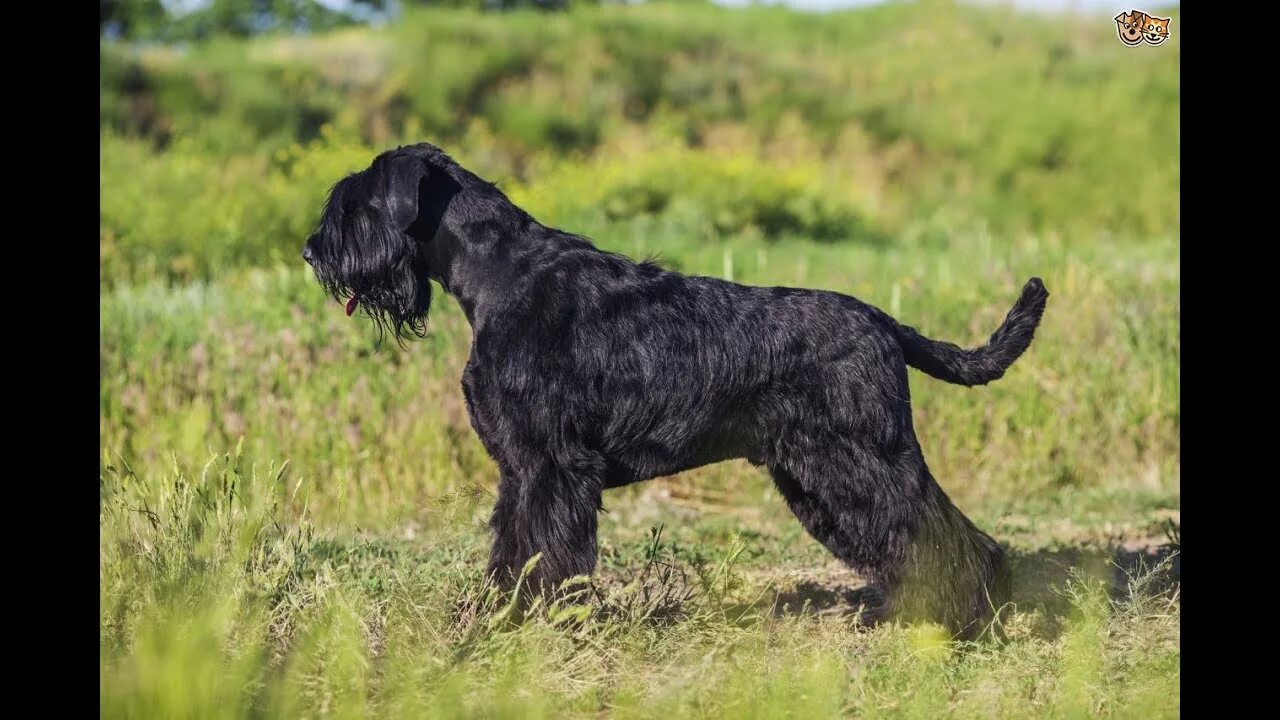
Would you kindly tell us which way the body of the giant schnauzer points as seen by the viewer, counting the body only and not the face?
to the viewer's left
